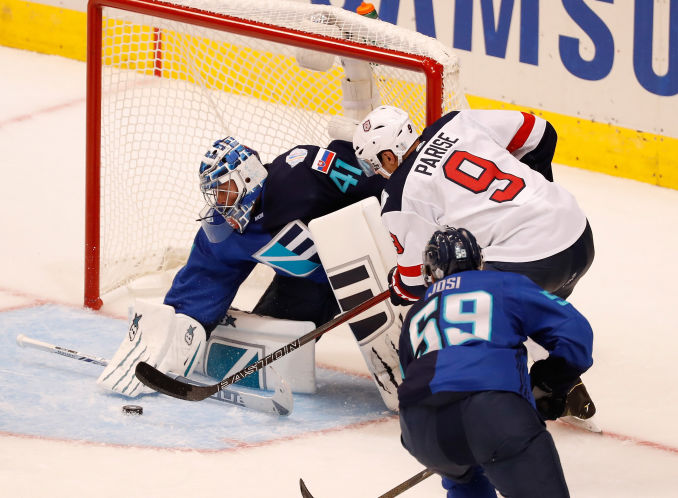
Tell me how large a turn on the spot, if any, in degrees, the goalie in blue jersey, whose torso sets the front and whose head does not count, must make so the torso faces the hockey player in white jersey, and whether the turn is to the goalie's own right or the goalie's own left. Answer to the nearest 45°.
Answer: approximately 90° to the goalie's own left

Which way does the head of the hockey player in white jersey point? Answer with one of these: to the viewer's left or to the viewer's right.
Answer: to the viewer's left

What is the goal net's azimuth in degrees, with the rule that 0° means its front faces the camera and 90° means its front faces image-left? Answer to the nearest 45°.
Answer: approximately 45°

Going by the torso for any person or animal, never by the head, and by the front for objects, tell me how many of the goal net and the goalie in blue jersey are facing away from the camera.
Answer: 0

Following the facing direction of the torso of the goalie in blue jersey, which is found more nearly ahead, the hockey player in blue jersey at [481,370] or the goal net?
the hockey player in blue jersey

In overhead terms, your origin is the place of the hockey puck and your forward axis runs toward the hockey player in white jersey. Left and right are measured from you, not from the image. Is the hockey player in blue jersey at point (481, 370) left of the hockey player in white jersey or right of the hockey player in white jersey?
right

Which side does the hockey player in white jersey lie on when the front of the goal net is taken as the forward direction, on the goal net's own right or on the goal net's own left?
on the goal net's own left

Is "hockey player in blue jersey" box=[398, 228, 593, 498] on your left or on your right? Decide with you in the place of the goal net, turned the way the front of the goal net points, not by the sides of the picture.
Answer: on your left
